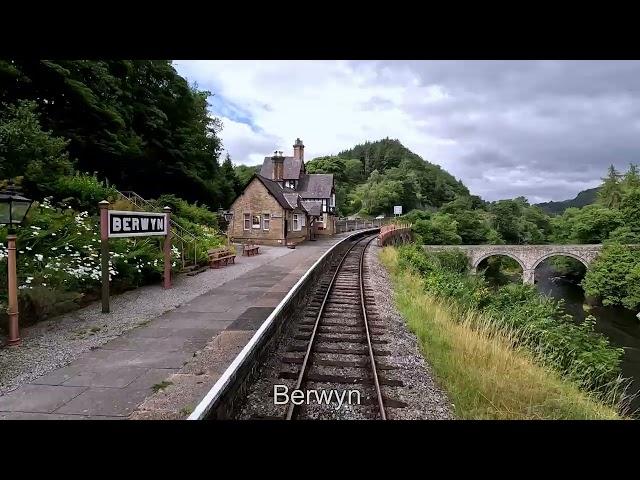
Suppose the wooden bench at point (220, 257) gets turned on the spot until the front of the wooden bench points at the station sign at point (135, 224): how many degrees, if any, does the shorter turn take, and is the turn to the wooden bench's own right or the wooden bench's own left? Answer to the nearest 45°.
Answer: approximately 45° to the wooden bench's own right

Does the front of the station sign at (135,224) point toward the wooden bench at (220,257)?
no

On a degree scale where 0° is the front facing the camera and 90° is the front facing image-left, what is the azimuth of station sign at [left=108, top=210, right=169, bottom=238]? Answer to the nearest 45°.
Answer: approximately 315°

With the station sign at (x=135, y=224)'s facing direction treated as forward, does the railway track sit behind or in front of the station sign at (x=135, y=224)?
in front

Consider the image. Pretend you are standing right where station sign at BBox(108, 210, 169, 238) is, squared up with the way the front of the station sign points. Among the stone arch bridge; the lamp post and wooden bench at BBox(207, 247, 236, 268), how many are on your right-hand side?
1

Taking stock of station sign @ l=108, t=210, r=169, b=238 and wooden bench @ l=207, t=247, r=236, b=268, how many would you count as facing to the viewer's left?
0

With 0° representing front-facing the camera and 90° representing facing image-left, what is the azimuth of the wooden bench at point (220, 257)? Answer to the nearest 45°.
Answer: approximately 315°

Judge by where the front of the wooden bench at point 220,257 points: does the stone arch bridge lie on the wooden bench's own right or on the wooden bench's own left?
on the wooden bench's own left
